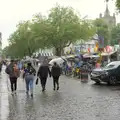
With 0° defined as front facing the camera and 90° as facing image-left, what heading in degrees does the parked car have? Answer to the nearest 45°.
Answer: approximately 45°
